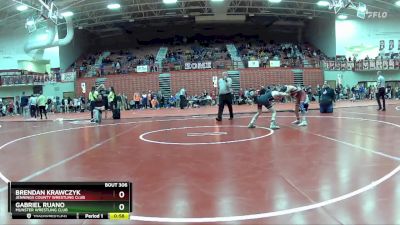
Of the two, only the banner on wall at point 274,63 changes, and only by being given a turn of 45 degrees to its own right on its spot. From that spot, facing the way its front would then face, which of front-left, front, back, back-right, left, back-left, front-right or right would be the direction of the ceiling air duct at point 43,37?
front-right

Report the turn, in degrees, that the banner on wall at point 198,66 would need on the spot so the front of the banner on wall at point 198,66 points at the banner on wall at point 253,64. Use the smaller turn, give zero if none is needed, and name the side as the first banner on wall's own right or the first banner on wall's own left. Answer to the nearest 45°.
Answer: approximately 90° to the first banner on wall's own left

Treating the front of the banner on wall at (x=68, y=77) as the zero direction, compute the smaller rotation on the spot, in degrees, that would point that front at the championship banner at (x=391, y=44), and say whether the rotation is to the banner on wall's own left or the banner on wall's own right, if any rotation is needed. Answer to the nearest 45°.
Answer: approximately 90° to the banner on wall's own left

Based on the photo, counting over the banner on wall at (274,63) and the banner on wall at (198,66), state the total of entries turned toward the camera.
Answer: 2

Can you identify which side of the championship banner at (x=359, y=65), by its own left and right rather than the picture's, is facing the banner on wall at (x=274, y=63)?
right

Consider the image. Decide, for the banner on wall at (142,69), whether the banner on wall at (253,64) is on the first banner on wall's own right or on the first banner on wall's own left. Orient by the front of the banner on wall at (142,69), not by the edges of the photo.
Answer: on the first banner on wall's own left

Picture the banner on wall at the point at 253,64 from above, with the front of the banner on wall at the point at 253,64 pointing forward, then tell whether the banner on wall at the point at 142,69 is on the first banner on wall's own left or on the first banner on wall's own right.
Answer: on the first banner on wall's own right
